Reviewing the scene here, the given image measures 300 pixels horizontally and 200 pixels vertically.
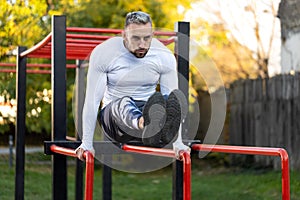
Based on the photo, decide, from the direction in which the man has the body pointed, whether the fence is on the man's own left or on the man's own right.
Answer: on the man's own left

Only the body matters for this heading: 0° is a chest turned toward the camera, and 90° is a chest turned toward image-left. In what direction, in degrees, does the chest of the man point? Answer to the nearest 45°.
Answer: approximately 315°

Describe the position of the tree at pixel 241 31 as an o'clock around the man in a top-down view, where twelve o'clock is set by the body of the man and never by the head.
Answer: The tree is roughly at 8 o'clock from the man.
